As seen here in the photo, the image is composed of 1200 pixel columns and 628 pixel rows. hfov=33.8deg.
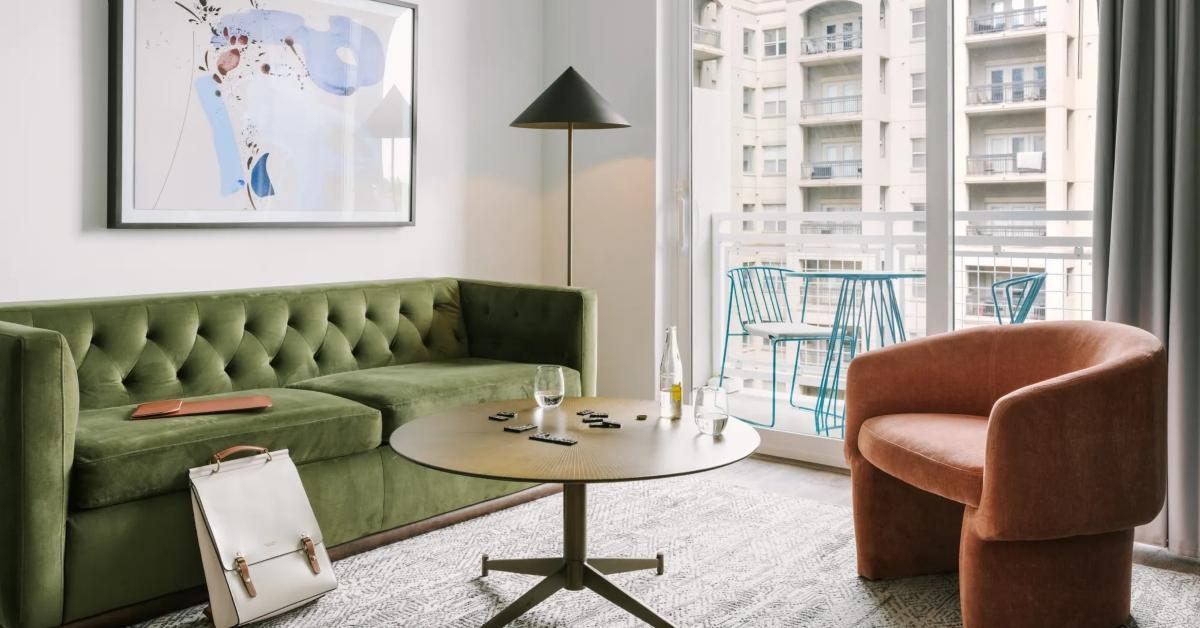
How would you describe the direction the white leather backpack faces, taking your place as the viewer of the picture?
facing the viewer and to the right of the viewer

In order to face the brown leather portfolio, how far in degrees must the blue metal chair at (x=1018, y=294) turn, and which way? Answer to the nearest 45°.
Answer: approximately 45° to its left

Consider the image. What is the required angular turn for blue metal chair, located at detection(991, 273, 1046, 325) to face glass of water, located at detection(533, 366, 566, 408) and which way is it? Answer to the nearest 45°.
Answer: approximately 45° to its left

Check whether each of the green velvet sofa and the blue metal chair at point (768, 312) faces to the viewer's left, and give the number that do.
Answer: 0

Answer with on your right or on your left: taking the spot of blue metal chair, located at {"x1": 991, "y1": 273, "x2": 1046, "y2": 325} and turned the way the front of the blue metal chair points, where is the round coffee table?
on your left

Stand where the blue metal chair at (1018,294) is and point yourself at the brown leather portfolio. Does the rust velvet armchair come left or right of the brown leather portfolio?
left

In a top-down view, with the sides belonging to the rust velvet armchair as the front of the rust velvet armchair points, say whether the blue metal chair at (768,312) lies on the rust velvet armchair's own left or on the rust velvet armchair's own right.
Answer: on the rust velvet armchair's own right

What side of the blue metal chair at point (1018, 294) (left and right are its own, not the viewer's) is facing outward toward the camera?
left

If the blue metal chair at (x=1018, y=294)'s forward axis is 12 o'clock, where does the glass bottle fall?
The glass bottle is roughly at 10 o'clock from the blue metal chair.

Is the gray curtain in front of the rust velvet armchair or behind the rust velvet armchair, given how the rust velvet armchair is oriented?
behind
